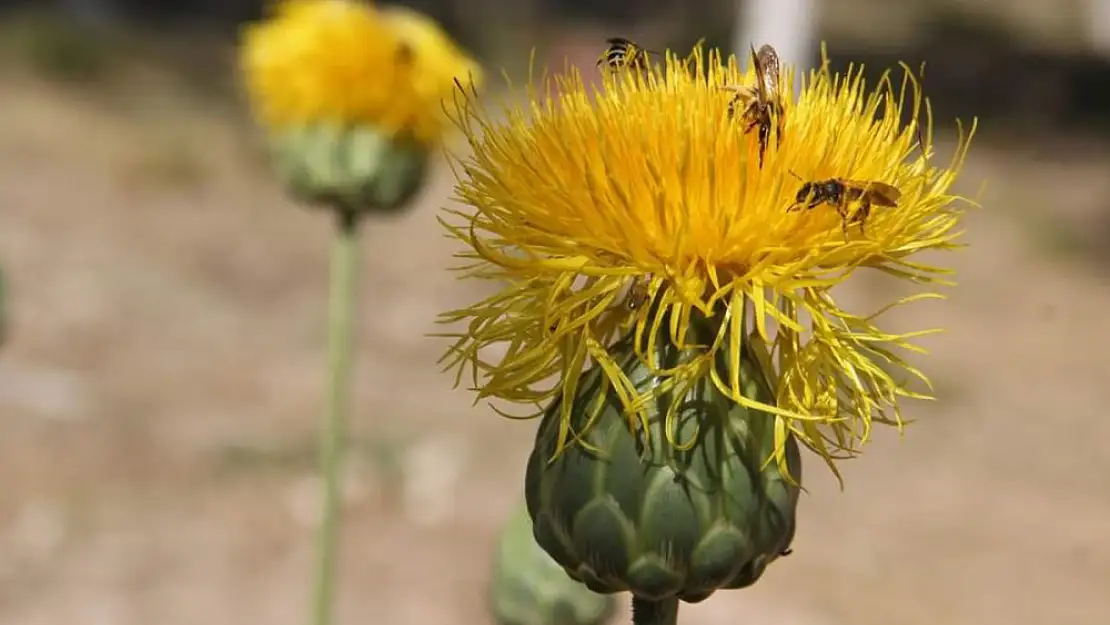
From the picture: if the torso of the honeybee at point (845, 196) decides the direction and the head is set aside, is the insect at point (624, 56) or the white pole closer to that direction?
the insect

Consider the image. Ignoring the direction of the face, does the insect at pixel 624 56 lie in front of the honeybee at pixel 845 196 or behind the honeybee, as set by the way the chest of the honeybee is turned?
in front

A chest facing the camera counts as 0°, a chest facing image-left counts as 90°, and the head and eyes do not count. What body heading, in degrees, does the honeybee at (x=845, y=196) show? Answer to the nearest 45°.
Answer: approximately 90°

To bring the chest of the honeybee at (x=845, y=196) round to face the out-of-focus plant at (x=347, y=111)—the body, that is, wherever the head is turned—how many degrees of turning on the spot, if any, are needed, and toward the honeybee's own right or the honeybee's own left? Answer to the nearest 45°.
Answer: approximately 45° to the honeybee's own right

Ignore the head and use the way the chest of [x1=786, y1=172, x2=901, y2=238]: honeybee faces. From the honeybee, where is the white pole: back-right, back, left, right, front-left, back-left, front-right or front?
right
